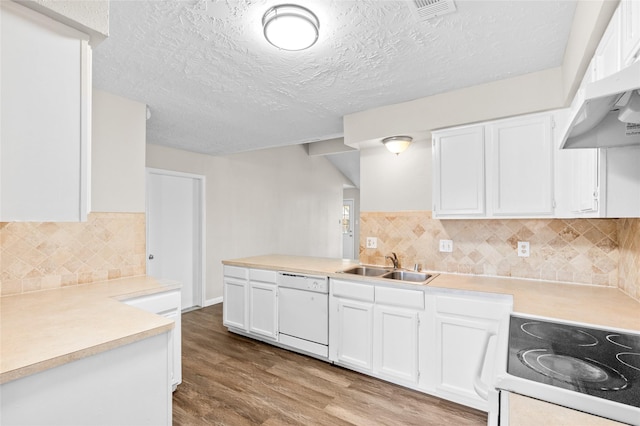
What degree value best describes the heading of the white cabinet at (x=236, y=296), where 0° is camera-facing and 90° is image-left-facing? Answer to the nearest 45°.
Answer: approximately 45°

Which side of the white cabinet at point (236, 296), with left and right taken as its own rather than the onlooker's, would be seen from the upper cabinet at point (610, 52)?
left

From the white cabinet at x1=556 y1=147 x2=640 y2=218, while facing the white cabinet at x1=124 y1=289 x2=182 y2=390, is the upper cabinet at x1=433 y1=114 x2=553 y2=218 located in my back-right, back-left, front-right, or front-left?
front-right

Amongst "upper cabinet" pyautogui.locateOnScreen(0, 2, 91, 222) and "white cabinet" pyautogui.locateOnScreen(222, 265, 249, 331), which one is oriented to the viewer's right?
the upper cabinet

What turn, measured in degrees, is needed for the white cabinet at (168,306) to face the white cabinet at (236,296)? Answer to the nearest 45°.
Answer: approximately 90° to its left

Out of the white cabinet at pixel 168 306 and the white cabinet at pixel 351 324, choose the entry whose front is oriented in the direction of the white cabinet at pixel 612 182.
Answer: the white cabinet at pixel 168 306

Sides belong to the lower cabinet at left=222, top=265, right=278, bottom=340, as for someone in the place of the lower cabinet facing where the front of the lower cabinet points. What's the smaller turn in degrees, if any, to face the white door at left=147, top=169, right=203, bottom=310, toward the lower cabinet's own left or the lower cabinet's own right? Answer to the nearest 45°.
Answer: approximately 90° to the lower cabinet's own right

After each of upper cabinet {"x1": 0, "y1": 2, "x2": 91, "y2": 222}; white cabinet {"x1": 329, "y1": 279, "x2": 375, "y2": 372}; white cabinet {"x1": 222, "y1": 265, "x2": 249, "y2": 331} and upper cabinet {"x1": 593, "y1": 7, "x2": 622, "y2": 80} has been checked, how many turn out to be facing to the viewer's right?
1

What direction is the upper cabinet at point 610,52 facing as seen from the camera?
to the viewer's left

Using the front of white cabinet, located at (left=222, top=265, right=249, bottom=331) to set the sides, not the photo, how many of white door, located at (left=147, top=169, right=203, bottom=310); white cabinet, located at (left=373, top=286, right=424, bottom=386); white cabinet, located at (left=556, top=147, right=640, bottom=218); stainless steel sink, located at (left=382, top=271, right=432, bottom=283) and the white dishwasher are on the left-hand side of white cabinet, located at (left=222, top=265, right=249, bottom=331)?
4

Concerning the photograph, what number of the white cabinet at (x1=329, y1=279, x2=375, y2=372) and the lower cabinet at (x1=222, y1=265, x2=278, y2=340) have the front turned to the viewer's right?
0

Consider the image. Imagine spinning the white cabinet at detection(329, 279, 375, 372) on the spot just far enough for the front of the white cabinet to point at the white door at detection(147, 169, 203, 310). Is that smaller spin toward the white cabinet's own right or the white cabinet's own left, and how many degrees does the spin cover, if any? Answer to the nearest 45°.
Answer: approximately 90° to the white cabinet's own right

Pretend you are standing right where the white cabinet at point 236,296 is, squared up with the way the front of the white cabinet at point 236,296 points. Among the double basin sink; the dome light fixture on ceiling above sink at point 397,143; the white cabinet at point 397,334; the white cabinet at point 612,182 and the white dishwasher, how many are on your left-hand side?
5

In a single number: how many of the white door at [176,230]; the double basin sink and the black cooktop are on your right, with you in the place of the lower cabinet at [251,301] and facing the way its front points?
1

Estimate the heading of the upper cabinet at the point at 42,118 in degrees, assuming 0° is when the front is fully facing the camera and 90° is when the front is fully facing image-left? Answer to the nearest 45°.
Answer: approximately 270°
